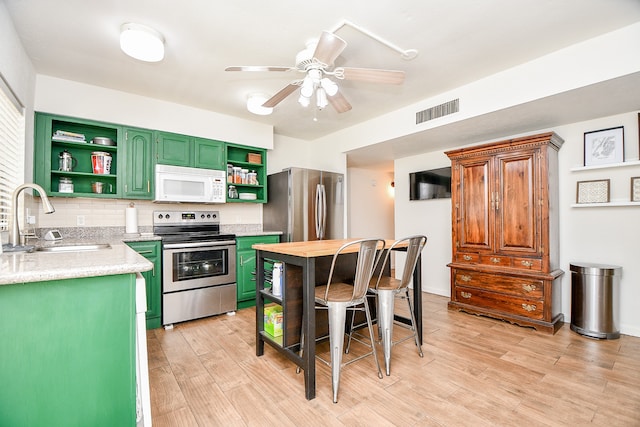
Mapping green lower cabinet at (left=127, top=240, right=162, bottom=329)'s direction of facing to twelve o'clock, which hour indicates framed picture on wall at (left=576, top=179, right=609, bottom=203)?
The framed picture on wall is roughly at 10 o'clock from the green lower cabinet.

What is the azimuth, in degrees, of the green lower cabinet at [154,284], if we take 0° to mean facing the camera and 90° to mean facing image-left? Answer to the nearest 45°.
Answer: approximately 0°

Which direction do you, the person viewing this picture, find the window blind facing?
facing to the right of the viewer

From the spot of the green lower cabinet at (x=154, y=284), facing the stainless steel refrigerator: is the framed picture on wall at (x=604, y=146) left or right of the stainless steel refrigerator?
right
